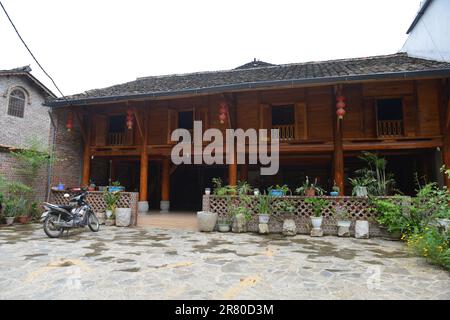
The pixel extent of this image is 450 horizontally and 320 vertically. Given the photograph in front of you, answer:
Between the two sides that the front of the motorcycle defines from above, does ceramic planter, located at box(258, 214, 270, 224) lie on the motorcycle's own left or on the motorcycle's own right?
on the motorcycle's own right

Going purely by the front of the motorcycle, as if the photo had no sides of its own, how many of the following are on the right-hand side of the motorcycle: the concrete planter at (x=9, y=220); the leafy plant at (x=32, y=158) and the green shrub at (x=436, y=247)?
1

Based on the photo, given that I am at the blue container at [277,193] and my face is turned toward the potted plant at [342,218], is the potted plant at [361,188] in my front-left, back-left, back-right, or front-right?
front-left

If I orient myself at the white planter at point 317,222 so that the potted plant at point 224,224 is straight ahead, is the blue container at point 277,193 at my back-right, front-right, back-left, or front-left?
front-right
